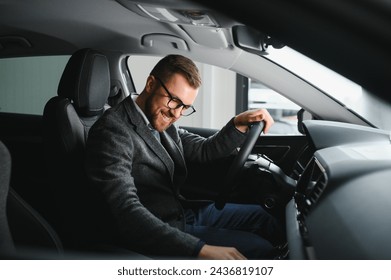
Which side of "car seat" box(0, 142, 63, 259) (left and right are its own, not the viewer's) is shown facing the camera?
right

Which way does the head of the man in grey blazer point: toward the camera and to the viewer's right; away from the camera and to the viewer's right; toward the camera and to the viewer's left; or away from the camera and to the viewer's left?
toward the camera and to the viewer's right

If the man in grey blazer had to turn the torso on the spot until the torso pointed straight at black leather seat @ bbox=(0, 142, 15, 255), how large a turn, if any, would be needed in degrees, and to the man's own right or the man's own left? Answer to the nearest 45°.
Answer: approximately 90° to the man's own right

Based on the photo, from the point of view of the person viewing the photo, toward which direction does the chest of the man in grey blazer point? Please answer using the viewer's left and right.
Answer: facing the viewer and to the right of the viewer

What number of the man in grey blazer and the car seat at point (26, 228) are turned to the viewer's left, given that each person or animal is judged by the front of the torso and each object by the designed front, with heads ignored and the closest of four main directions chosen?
0
